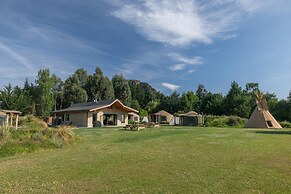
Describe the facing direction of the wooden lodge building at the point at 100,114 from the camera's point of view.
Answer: facing the viewer and to the right of the viewer

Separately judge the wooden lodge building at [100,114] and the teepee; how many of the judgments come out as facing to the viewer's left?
0

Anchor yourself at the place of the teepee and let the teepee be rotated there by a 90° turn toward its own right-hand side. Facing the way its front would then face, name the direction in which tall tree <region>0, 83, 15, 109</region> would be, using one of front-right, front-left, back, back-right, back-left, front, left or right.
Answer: front-right

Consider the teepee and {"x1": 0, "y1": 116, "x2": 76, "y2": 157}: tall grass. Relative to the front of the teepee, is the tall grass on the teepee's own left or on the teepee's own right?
on the teepee's own right

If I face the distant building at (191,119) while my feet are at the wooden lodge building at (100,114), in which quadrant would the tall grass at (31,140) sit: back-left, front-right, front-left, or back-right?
back-right

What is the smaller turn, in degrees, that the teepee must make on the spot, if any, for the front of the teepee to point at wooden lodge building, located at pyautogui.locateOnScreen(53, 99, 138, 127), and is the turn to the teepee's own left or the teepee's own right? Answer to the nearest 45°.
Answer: approximately 135° to the teepee's own right

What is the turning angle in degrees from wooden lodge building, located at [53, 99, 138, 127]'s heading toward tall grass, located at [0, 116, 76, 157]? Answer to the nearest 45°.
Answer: approximately 45° to its right
